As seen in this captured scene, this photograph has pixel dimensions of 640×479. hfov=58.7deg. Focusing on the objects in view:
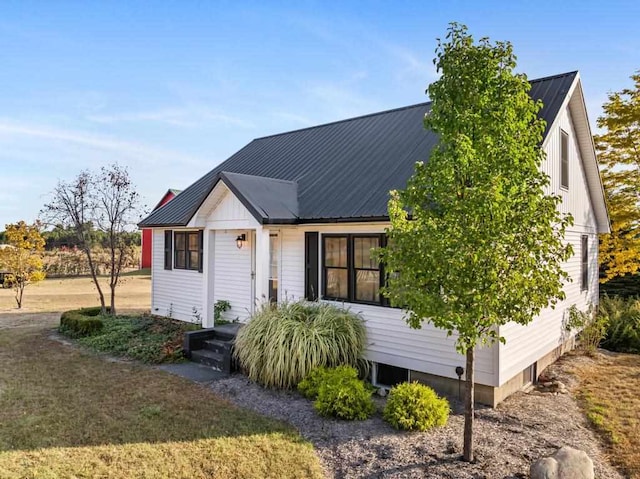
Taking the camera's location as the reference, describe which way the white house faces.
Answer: facing the viewer and to the left of the viewer

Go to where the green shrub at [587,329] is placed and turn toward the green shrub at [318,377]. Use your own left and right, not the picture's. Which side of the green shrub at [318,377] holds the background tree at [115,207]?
right

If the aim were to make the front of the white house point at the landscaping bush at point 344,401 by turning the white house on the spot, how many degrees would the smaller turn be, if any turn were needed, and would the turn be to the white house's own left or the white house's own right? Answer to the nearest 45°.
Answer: approximately 45° to the white house's own left

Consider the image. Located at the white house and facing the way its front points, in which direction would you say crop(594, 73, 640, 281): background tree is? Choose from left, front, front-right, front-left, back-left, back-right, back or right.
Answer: back

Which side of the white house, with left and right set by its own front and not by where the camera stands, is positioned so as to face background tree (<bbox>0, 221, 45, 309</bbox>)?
right

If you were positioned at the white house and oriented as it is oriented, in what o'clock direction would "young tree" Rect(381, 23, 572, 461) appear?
The young tree is roughly at 10 o'clock from the white house.

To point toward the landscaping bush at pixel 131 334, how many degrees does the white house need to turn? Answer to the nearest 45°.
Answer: approximately 45° to its right

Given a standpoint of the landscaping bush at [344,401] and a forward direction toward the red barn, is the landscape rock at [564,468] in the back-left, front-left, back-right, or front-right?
back-right

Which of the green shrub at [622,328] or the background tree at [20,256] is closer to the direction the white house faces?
the background tree

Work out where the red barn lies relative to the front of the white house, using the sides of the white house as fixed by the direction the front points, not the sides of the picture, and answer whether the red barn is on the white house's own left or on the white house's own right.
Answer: on the white house's own right

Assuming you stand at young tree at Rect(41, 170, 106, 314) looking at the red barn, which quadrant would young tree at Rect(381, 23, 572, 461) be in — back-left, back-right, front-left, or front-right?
back-right
